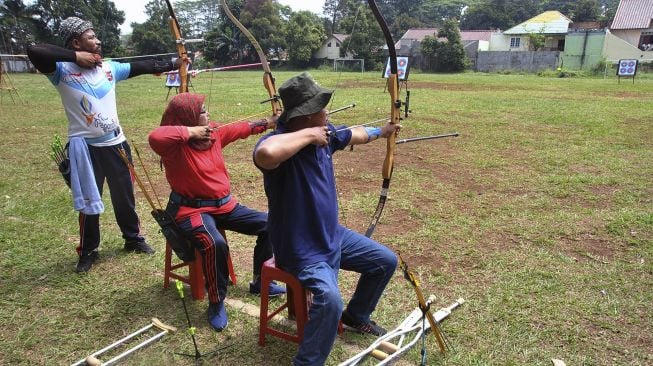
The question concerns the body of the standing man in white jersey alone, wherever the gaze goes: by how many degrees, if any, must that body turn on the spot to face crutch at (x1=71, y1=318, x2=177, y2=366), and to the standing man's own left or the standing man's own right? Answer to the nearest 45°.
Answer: approximately 45° to the standing man's own right

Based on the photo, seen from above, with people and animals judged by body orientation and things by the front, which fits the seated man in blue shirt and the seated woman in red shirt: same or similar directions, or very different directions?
same or similar directions

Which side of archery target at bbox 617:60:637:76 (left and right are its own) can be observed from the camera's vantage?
front

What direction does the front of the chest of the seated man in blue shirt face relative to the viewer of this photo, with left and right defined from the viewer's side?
facing the viewer and to the right of the viewer

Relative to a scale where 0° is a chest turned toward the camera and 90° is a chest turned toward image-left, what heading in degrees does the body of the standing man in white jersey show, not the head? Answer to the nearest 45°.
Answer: approximately 315°

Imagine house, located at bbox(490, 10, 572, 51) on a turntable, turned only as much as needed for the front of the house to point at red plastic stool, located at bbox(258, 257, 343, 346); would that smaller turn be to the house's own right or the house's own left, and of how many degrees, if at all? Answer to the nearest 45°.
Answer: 0° — it already faces it

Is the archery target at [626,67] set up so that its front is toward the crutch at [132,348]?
yes

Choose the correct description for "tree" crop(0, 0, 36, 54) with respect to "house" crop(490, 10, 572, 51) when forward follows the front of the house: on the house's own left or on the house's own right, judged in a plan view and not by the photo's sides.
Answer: on the house's own right

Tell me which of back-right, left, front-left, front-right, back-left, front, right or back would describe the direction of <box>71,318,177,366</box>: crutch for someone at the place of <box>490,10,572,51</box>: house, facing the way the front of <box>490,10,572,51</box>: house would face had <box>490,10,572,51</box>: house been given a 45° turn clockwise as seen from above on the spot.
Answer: front-left

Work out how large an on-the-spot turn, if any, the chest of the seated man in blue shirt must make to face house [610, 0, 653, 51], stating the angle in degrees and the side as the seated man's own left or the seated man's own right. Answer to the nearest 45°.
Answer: approximately 90° to the seated man's own left

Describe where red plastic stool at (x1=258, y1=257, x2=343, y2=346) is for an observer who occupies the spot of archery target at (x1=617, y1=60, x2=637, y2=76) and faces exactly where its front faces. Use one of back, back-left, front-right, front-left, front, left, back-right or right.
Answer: front

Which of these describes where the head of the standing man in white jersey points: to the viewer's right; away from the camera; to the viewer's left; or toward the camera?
to the viewer's right

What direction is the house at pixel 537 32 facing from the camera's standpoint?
toward the camera
